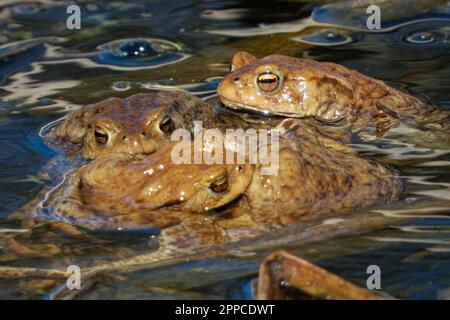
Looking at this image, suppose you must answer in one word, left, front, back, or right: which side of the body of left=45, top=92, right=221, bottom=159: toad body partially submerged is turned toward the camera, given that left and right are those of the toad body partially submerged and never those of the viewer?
front

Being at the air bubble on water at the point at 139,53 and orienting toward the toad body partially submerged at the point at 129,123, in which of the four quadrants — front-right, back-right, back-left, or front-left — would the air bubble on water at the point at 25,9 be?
back-right

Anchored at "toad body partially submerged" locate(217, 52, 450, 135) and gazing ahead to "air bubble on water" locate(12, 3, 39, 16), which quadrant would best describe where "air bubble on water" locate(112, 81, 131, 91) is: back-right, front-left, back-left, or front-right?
front-left

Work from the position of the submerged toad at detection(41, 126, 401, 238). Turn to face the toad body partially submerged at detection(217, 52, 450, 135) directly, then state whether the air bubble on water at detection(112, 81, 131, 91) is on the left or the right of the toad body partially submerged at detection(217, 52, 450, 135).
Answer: left

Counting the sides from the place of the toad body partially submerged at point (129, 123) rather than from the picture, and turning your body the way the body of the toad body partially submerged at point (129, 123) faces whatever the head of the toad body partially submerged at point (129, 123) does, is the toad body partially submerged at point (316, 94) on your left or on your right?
on your left

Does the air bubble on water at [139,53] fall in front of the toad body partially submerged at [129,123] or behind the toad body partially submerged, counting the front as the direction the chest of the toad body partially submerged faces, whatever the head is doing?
behind

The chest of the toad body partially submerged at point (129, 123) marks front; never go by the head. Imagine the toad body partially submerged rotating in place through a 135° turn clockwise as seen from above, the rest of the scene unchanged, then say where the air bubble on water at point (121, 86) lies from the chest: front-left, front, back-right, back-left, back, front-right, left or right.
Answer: front-right

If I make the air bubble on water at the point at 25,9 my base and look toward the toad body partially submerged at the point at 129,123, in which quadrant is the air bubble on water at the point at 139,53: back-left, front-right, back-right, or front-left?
front-left

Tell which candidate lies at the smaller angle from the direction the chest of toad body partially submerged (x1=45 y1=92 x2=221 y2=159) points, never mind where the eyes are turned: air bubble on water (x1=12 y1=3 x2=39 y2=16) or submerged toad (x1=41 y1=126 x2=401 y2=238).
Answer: the submerged toad
